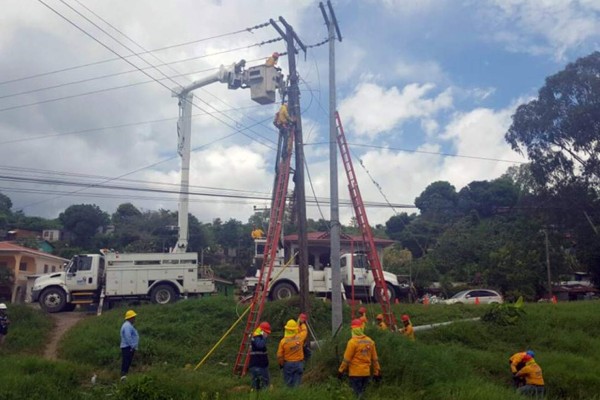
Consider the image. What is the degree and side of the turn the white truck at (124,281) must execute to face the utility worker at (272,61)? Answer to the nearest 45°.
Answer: approximately 135° to its left

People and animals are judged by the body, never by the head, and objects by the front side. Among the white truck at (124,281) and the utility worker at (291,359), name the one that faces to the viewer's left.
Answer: the white truck

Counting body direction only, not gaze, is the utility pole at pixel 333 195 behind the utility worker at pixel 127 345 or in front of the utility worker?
in front

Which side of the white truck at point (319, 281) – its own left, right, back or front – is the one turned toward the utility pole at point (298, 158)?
right

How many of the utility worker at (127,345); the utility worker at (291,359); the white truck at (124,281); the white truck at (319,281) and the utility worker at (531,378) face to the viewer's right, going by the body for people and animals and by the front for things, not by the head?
2

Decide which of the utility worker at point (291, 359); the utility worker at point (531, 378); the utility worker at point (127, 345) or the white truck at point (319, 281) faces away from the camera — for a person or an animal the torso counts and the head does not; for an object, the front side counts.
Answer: the utility worker at point (291, 359)

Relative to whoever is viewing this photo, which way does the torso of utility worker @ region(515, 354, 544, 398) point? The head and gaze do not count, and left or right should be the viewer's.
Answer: facing to the left of the viewer

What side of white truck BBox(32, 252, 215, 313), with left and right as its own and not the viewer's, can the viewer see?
left

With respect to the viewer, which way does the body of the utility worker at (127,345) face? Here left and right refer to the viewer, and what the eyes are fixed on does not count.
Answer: facing to the right of the viewer

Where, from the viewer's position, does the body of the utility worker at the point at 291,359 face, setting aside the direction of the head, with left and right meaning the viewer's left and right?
facing away from the viewer

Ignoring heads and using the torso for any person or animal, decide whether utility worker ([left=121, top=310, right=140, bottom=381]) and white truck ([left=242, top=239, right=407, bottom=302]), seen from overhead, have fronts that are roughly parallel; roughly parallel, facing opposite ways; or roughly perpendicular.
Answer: roughly parallel

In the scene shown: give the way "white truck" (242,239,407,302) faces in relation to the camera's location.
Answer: facing to the right of the viewer

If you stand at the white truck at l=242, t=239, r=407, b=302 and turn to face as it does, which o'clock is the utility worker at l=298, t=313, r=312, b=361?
The utility worker is roughly at 3 o'clock from the white truck.
